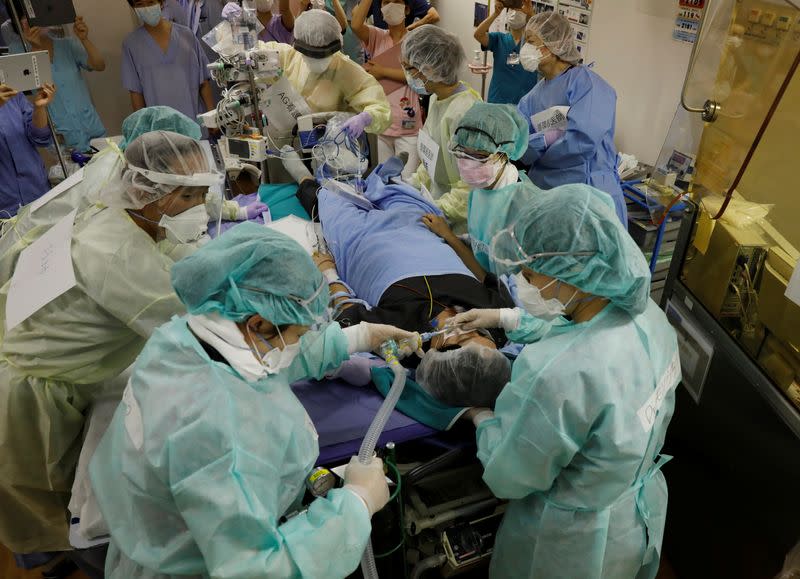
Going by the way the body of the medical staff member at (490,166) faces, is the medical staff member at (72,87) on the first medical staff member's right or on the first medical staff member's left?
on the first medical staff member's right

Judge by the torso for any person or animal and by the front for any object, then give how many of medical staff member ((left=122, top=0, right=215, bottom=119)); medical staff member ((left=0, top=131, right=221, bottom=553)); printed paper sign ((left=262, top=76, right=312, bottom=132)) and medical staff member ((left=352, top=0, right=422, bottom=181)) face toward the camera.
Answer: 3

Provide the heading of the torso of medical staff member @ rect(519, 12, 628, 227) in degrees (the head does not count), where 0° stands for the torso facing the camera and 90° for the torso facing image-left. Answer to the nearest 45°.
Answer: approximately 45°

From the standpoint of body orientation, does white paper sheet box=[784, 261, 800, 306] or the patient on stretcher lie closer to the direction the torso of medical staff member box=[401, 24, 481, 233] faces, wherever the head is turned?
the patient on stretcher

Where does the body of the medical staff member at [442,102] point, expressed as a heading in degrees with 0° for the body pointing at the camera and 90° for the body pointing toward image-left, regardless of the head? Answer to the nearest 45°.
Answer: approximately 45°

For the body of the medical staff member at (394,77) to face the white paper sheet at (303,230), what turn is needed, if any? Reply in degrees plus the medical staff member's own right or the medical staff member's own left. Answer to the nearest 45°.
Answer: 0° — they already face it

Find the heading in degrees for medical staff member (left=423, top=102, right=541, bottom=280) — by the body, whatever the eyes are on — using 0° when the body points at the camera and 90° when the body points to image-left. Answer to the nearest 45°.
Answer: approximately 45°

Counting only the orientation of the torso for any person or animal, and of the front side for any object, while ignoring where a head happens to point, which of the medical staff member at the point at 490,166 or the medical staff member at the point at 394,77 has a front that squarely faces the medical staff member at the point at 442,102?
the medical staff member at the point at 394,77

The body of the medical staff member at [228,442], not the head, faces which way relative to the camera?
to the viewer's right

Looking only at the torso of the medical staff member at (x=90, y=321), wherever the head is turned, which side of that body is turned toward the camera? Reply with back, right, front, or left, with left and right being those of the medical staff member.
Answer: right

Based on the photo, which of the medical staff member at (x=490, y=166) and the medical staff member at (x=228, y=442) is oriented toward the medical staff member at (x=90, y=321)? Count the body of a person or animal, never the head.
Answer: the medical staff member at (x=490, y=166)

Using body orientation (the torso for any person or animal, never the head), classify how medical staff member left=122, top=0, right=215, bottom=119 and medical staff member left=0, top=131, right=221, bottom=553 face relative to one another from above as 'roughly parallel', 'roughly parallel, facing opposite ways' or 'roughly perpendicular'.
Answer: roughly perpendicular
